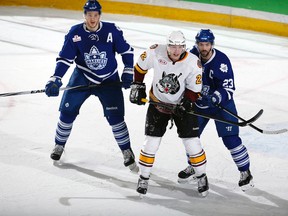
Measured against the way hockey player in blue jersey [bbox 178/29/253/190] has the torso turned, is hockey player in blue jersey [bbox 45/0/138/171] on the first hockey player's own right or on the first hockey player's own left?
on the first hockey player's own right

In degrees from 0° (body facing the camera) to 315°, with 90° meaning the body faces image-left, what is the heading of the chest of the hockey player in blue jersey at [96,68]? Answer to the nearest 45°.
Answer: approximately 0°

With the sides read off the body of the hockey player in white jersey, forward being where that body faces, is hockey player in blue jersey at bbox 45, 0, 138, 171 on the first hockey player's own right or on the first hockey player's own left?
on the first hockey player's own right

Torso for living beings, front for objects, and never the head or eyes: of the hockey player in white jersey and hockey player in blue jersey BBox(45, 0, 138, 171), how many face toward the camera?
2

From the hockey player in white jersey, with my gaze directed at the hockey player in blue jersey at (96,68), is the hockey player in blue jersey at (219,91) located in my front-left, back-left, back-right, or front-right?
back-right
